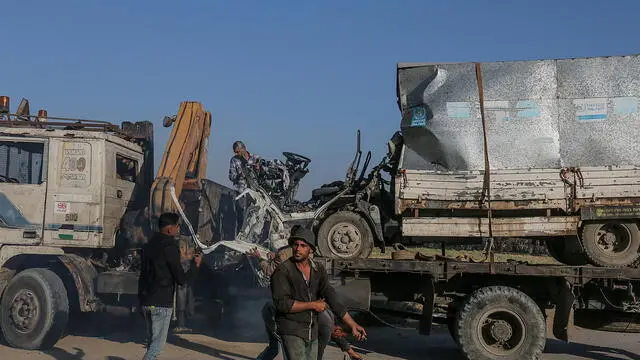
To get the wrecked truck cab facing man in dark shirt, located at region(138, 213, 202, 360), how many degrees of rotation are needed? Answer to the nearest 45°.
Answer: approximately 45° to its left

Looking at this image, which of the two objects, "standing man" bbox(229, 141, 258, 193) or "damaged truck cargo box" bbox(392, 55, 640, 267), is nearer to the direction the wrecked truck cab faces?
the standing man

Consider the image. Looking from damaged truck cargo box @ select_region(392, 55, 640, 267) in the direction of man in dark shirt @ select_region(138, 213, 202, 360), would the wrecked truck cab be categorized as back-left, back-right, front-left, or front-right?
front-right

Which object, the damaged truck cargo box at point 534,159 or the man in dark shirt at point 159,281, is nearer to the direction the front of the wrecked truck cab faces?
the man in dark shirt

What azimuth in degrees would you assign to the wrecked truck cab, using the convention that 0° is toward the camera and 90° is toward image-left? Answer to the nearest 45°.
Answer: approximately 90°

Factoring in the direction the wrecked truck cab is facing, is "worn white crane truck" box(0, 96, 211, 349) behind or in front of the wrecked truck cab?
in front

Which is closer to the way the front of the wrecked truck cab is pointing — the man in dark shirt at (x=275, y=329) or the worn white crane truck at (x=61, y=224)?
the worn white crane truck

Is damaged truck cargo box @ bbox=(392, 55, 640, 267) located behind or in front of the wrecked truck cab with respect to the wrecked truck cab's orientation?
behind

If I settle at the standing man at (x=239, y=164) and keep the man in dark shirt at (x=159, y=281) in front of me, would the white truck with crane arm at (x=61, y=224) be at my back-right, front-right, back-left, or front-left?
front-right

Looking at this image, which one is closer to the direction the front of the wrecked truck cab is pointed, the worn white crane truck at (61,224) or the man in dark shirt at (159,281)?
the worn white crane truck

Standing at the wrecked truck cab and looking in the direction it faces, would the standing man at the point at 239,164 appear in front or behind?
in front
